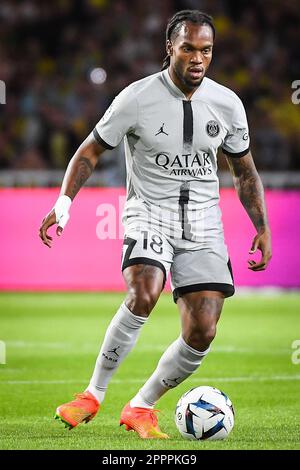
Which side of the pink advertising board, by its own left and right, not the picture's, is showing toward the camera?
front

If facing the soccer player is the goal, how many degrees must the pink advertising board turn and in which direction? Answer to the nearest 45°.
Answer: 0° — it already faces them

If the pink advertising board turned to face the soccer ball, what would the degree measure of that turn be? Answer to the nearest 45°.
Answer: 0° — it already faces it
